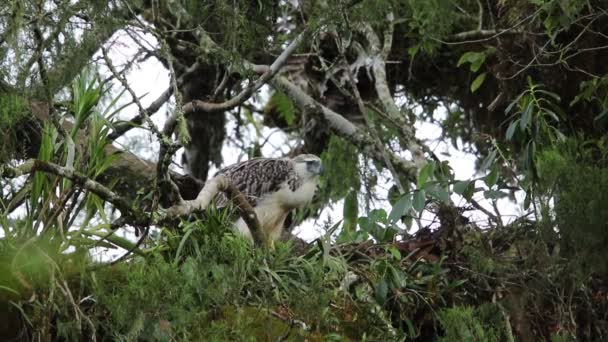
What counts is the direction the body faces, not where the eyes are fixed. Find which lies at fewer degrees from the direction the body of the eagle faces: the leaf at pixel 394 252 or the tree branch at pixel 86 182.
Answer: the leaf

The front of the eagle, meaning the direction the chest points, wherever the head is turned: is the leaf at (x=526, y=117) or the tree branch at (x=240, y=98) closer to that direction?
the leaf

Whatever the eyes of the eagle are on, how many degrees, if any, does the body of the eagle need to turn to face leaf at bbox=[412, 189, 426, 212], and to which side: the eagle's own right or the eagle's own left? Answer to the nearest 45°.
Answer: approximately 45° to the eagle's own right

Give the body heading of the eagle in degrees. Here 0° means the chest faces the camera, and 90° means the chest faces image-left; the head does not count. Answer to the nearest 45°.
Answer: approximately 270°

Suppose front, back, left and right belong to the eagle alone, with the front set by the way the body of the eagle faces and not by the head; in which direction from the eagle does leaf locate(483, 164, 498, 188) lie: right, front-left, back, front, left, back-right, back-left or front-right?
front-right

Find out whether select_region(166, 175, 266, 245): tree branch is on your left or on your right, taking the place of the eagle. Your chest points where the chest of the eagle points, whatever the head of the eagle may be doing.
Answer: on your right

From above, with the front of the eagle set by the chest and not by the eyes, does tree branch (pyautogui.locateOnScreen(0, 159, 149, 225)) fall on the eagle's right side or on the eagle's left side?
on the eagle's right side
